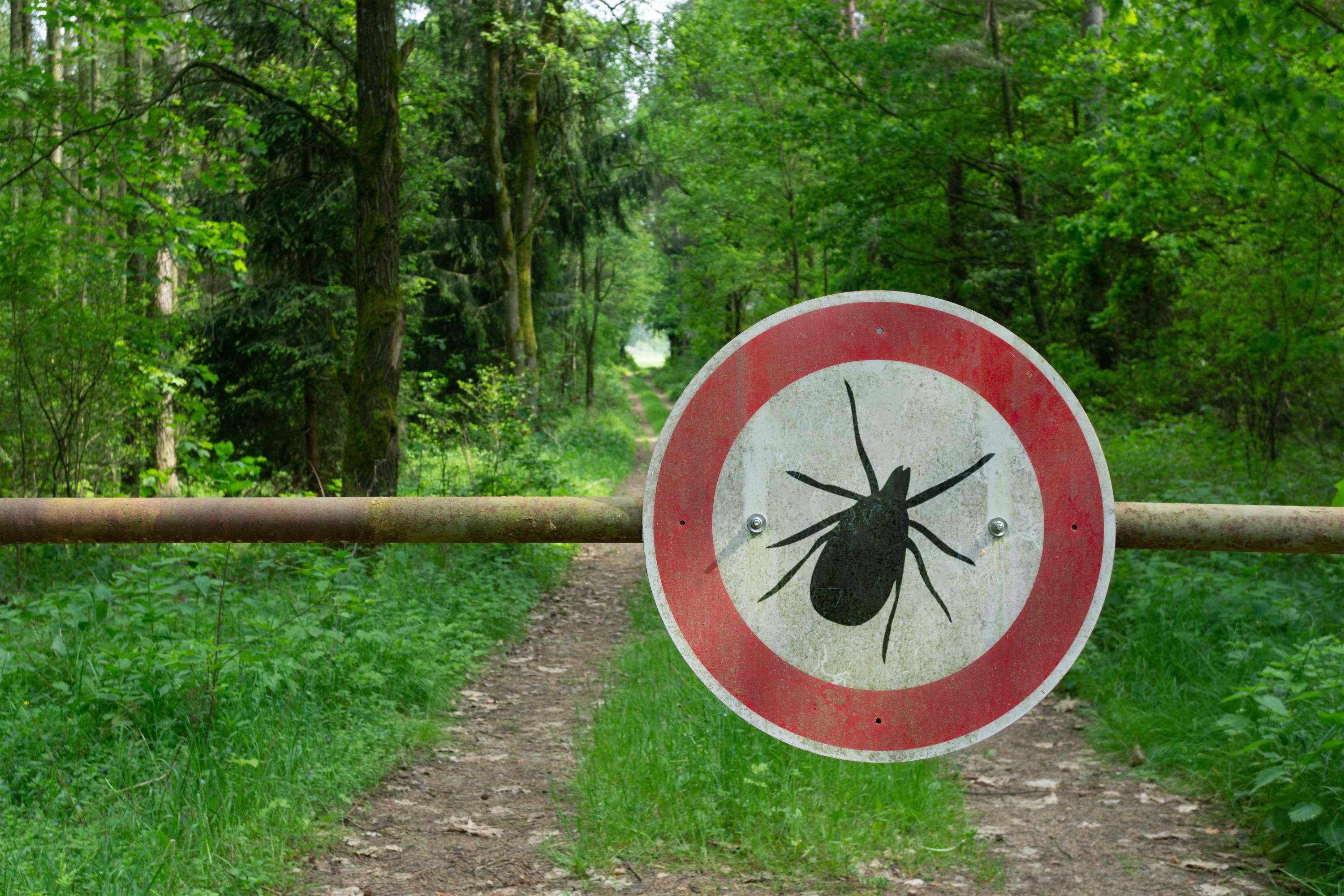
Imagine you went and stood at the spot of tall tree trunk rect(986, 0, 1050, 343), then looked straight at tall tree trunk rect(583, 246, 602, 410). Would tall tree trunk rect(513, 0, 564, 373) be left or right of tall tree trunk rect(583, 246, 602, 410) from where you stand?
left

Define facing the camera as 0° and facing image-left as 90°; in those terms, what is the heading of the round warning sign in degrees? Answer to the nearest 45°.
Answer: approximately 0°

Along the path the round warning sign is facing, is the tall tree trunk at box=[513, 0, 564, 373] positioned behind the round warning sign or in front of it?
behind

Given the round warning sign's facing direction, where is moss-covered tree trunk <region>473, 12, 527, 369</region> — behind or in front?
behind

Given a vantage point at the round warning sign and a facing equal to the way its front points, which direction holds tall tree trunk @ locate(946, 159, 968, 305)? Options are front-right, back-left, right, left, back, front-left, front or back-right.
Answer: back

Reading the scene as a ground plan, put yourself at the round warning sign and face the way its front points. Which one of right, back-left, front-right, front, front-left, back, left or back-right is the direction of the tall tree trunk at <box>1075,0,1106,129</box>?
back
